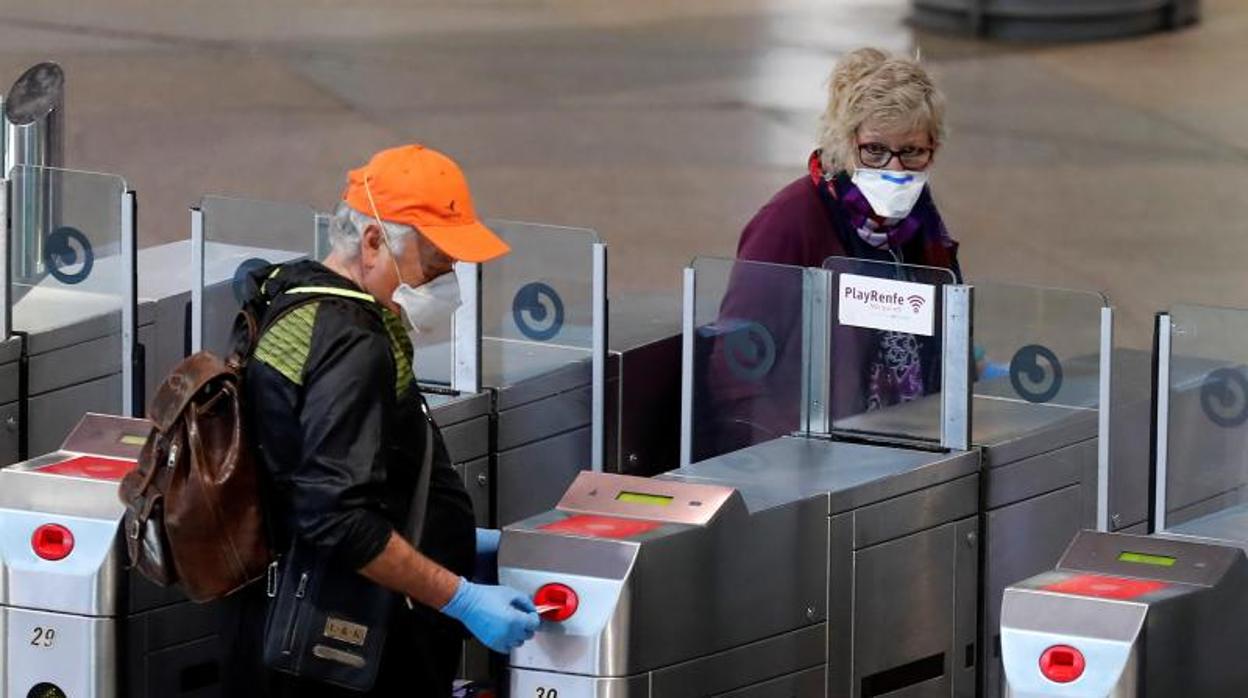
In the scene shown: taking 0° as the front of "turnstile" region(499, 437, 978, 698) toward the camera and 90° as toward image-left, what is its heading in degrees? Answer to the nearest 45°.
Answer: approximately 45°

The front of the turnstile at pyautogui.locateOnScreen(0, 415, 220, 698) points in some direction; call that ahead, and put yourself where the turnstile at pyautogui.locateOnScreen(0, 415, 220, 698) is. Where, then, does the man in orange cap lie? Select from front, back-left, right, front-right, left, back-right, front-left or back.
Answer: left

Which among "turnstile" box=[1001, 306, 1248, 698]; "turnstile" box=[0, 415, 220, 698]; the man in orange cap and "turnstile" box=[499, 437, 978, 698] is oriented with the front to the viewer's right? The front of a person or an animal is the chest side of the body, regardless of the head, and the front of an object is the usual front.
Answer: the man in orange cap

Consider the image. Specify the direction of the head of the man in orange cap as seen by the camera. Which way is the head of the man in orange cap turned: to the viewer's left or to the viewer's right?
to the viewer's right

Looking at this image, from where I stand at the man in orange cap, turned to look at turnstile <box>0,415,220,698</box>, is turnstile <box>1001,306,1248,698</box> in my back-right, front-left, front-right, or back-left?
back-right

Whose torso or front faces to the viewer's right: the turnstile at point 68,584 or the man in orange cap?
the man in orange cap

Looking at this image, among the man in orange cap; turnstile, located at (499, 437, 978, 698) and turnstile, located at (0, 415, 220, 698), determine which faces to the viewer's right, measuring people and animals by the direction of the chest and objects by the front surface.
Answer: the man in orange cap

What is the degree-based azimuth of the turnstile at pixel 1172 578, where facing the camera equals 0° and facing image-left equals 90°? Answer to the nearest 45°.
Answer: approximately 45°

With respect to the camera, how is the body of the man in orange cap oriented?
to the viewer's right

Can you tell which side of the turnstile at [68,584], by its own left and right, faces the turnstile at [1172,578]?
left
